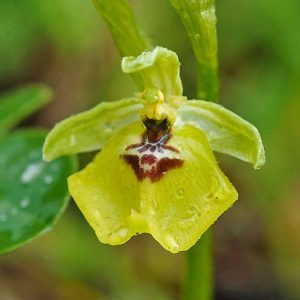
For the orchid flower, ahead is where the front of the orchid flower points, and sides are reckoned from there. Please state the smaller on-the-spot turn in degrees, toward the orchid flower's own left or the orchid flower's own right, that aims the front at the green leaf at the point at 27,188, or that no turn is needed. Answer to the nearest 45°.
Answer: approximately 135° to the orchid flower's own right

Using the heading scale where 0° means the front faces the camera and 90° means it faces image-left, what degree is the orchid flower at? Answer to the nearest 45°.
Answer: approximately 0°
